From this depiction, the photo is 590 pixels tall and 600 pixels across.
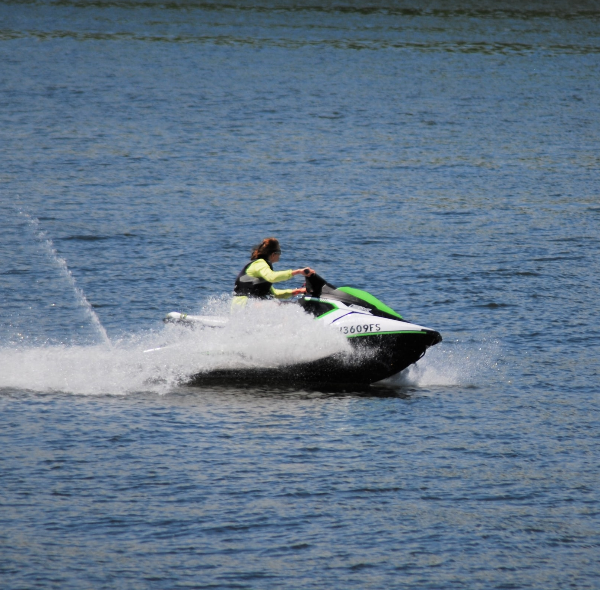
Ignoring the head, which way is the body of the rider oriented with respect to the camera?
to the viewer's right

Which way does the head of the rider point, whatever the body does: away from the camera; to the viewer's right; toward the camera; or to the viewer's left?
to the viewer's right

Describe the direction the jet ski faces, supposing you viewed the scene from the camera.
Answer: facing to the right of the viewer
